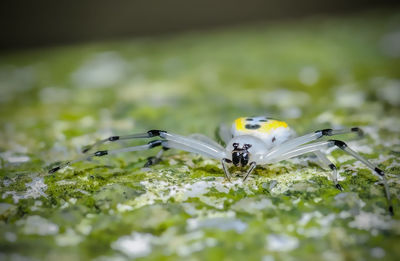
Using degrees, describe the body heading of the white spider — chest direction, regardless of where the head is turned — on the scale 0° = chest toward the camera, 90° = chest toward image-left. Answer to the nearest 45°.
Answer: approximately 0°
